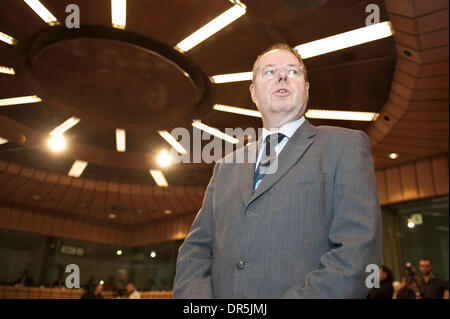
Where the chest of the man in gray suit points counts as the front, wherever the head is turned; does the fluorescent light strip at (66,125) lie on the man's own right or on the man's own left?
on the man's own right

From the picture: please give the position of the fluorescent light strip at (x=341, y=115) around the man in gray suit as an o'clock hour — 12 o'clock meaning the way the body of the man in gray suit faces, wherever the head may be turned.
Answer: The fluorescent light strip is roughly at 5 o'clock from the man in gray suit.

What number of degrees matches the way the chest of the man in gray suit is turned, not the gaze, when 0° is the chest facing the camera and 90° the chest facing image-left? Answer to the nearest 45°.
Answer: approximately 45°

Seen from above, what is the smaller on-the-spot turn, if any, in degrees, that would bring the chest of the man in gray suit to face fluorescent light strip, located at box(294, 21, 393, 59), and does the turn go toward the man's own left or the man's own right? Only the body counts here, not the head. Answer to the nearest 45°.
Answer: approximately 135° to the man's own right

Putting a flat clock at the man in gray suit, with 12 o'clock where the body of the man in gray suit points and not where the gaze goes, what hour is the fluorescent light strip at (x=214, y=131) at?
The fluorescent light strip is roughly at 4 o'clock from the man in gray suit.

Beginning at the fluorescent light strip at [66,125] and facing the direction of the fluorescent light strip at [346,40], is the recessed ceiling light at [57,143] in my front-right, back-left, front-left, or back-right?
back-left

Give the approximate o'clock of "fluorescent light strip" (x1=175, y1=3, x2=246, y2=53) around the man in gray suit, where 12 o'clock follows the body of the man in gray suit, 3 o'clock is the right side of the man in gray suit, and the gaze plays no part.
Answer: The fluorescent light strip is roughly at 4 o'clock from the man in gray suit.
